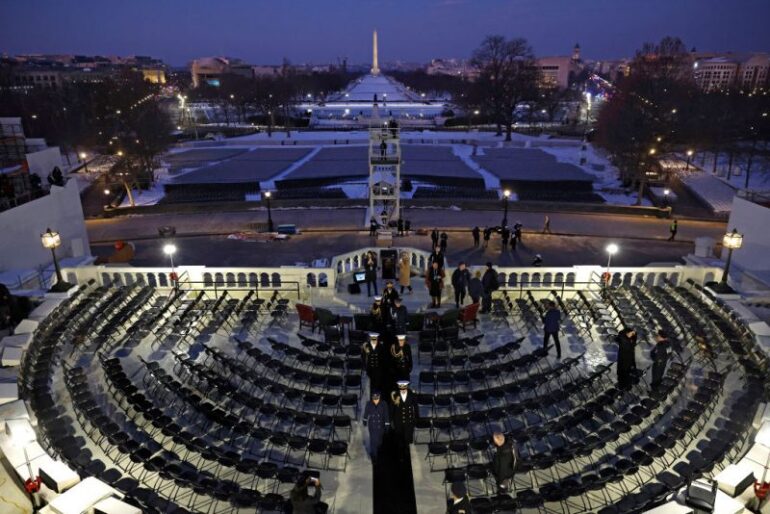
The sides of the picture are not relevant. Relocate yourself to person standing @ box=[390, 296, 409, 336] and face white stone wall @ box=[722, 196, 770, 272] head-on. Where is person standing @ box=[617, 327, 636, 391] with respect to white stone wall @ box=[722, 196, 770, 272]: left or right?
right

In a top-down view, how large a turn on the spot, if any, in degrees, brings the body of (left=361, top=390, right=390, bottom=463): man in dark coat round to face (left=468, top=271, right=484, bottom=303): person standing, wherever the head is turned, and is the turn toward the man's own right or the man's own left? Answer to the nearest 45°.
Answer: approximately 135° to the man's own left

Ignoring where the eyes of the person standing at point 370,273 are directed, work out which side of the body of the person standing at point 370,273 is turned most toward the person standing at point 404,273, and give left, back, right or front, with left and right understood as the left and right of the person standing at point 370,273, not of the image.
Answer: left

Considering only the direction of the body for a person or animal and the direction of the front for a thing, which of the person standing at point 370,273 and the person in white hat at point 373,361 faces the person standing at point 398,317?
the person standing at point 370,273

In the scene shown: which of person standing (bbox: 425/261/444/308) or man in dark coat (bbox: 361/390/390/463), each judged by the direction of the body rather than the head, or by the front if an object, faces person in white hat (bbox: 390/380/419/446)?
the person standing

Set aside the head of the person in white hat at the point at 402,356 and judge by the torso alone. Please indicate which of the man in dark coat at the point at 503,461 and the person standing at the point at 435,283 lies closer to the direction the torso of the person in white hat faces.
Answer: the man in dark coat

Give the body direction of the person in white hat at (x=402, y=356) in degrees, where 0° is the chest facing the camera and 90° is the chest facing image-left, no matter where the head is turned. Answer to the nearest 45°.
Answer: approximately 0°

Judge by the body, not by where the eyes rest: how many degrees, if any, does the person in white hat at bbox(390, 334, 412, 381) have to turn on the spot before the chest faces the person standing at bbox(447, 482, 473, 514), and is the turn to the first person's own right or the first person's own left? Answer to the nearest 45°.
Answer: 0° — they already face them

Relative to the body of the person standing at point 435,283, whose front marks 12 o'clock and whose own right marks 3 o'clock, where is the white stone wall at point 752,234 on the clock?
The white stone wall is roughly at 8 o'clock from the person standing.

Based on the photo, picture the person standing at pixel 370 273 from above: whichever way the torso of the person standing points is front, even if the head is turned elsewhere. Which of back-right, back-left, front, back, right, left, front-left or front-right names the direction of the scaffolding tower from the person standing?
back

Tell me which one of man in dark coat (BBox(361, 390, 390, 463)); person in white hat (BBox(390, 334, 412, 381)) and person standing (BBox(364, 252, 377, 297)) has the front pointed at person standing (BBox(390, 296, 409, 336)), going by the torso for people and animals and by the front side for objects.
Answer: person standing (BBox(364, 252, 377, 297))
